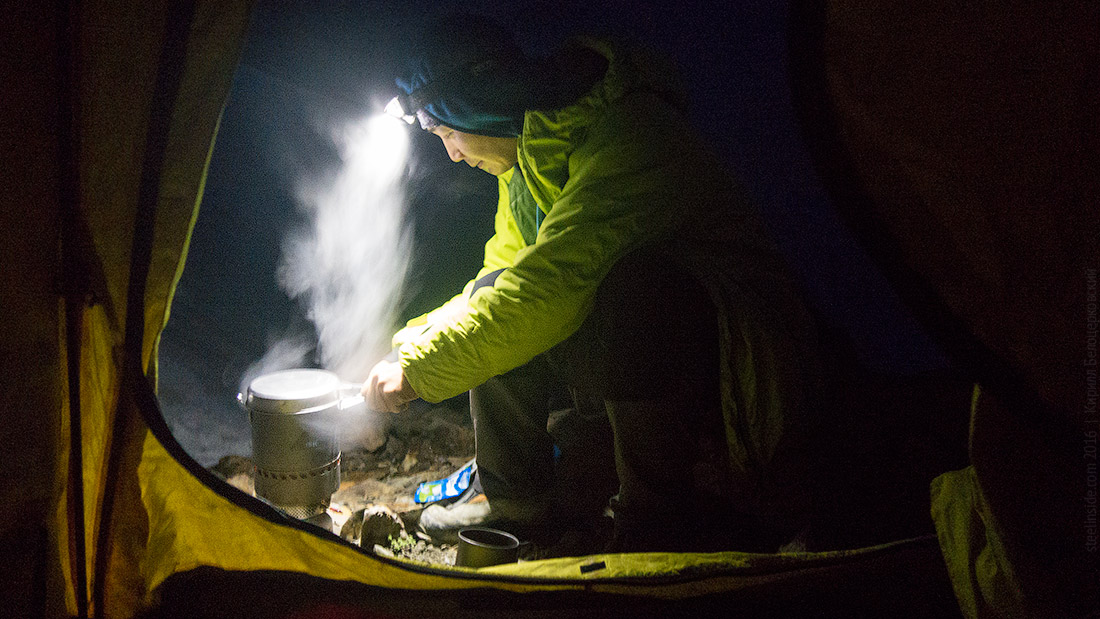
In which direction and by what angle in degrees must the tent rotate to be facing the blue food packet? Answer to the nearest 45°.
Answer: approximately 45° to its left

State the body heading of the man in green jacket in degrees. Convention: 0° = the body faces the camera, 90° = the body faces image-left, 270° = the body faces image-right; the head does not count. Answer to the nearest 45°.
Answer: approximately 90°

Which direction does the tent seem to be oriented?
away from the camera

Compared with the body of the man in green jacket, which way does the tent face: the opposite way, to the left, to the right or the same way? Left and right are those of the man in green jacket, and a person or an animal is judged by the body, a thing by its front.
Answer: to the right

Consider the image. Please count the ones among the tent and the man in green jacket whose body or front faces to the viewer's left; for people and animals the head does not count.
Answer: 1

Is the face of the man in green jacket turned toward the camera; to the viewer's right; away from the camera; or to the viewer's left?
to the viewer's left

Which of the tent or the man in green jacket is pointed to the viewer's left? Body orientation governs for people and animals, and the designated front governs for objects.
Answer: the man in green jacket
